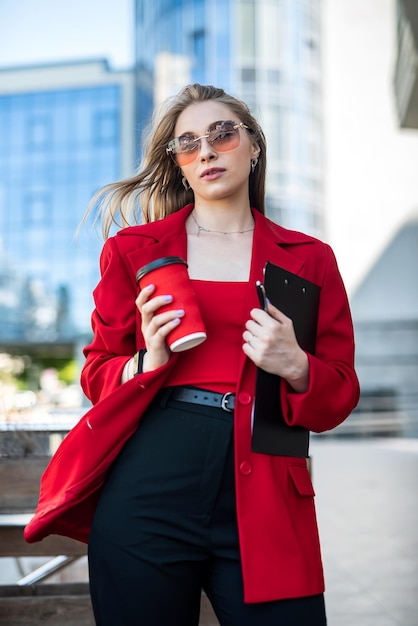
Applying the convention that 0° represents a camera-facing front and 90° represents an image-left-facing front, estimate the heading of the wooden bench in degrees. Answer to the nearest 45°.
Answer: approximately 0°

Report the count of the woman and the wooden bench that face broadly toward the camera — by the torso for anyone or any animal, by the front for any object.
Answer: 2

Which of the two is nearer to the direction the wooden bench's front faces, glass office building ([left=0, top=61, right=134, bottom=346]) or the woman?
the woman

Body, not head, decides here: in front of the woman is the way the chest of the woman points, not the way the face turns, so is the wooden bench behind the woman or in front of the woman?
behind

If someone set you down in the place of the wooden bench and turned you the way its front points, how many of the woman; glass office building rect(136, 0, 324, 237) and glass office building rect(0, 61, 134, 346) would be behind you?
2

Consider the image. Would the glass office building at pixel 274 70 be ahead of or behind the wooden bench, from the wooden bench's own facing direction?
behind

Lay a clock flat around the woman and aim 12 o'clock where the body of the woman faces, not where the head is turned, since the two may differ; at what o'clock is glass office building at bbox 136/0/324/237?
The glass office building is roughly at 6 o'clock from the woman.

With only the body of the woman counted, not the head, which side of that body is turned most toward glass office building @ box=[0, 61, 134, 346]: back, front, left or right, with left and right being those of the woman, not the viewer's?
back
